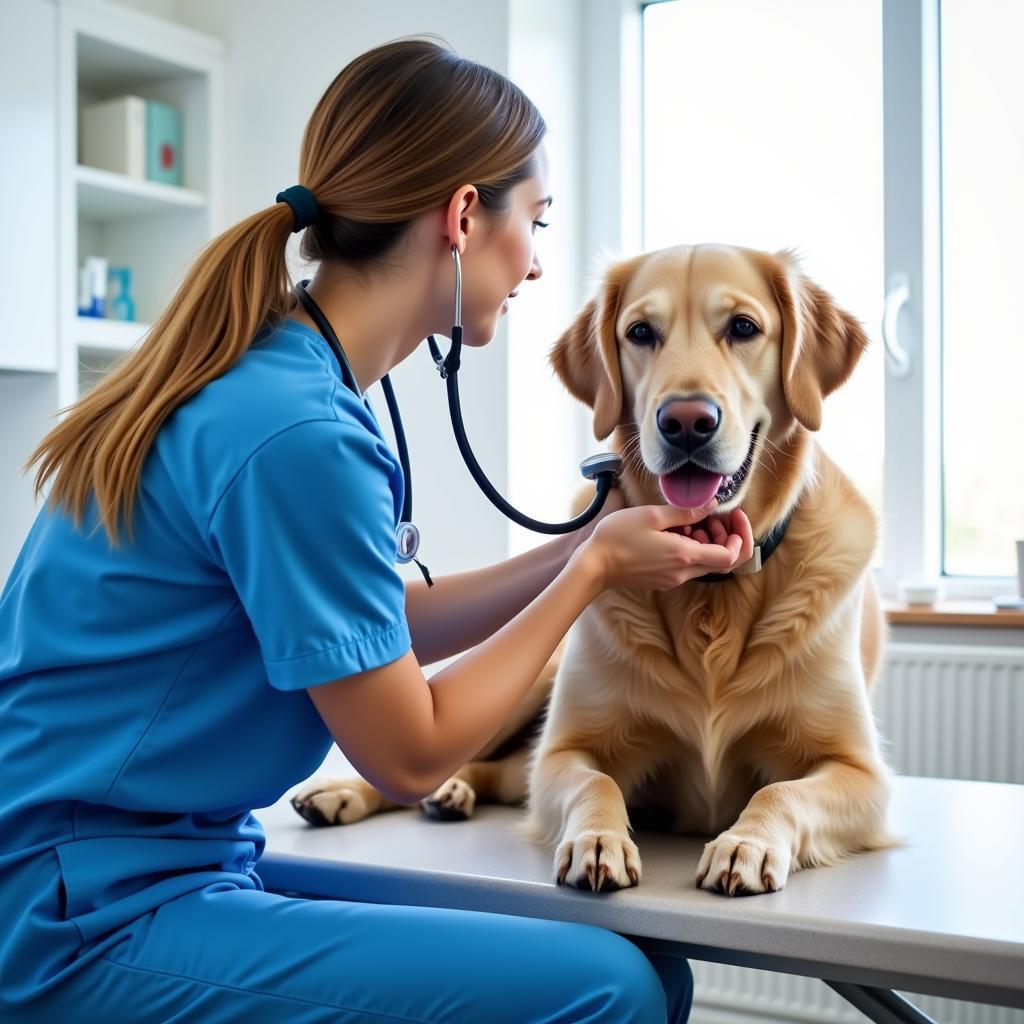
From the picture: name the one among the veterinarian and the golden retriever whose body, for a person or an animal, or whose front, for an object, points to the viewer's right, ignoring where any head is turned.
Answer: the veterinarian

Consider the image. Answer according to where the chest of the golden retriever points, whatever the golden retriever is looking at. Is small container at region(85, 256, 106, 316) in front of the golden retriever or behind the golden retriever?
behind

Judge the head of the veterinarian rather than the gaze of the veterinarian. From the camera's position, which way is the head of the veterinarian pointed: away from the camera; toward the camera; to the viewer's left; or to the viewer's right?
to the viewer's right

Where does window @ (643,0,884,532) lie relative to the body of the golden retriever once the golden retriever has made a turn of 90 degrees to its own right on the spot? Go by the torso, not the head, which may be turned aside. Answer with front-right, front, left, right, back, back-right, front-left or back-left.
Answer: right

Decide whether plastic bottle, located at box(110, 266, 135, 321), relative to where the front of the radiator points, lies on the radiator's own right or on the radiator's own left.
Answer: on the radiator's own right

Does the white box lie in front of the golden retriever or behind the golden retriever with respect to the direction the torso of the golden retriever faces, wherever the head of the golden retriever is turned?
behind

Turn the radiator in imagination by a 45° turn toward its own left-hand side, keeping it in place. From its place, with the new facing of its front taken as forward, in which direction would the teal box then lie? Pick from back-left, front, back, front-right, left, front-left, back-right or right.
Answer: back-right

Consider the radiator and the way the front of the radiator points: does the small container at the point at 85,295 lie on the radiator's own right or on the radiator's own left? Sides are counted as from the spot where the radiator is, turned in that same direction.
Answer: on the radiator's own right

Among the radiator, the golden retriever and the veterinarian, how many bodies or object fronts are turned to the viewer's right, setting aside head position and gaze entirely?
1

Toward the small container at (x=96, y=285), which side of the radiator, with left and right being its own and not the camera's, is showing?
right

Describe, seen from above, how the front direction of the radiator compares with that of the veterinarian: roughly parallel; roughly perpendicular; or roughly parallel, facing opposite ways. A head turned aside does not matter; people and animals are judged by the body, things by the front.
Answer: roughly perpendicular

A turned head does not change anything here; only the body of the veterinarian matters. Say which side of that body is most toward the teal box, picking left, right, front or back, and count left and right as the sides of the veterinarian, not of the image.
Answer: left

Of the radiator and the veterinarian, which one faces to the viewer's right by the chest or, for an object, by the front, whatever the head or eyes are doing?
the veterinarian

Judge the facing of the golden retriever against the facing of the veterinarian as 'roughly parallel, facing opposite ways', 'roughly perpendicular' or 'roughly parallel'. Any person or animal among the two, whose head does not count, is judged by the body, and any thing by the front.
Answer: roughly perpendicular

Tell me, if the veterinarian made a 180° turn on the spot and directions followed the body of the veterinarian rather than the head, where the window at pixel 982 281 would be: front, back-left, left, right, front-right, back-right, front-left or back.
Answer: back-right

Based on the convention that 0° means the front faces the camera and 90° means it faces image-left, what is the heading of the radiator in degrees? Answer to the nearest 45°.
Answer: approximately 0°

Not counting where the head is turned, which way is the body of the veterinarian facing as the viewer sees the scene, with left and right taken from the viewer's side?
facing to the right of the viewer
